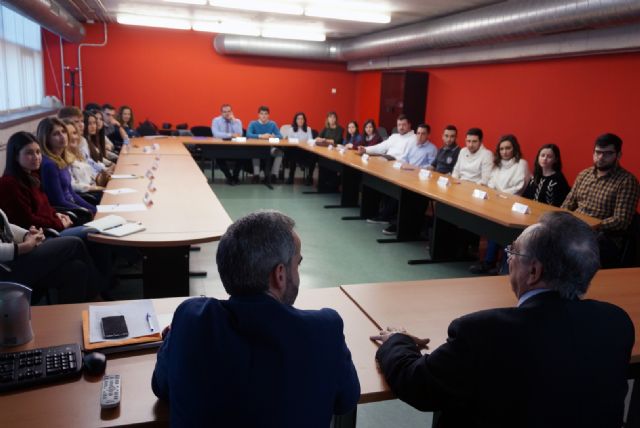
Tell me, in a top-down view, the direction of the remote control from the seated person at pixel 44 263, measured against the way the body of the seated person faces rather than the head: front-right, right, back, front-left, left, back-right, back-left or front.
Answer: right

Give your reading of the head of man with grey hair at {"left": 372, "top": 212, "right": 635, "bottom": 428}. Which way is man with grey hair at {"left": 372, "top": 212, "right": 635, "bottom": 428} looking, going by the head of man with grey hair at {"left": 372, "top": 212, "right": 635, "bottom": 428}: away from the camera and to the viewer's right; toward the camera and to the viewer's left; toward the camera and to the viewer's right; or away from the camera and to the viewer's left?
away from the camera and to the viewer's left

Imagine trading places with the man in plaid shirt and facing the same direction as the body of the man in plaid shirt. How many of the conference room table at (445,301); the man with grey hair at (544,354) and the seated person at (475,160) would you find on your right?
1

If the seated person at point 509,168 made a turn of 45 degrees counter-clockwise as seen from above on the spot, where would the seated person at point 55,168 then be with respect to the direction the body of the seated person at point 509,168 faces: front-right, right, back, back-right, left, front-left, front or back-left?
front-right

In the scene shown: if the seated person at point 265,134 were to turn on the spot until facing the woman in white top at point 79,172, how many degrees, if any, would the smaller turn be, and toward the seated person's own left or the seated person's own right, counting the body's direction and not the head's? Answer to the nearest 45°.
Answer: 0° — they already face them

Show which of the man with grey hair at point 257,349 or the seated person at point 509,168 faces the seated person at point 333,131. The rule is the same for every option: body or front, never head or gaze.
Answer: the man with grey hair

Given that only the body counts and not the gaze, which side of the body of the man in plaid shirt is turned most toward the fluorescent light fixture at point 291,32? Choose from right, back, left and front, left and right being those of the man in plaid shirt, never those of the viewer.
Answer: right

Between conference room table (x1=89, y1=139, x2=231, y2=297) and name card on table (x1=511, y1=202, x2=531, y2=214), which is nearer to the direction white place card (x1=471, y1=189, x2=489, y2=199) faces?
the conference room table

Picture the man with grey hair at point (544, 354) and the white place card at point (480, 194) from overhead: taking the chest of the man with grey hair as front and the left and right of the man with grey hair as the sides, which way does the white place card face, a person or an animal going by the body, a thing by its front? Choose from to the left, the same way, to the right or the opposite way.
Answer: to the left

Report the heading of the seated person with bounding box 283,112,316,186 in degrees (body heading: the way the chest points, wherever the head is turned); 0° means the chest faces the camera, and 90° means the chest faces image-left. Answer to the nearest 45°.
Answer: approximately 0°

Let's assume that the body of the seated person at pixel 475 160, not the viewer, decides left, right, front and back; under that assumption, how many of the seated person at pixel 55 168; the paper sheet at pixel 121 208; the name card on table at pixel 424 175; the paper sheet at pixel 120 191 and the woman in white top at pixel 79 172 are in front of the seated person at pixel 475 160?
5

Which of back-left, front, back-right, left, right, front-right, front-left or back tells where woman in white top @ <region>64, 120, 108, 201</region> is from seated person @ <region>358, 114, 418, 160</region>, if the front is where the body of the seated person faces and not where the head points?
front

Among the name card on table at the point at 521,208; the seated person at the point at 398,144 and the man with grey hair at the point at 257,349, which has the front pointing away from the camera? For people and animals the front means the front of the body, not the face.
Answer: the man with grey hair

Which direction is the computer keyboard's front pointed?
toward the camera

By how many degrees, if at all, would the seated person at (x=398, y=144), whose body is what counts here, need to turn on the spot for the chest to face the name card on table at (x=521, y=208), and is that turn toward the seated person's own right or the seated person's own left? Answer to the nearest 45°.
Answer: approximately 45° to the seated person's own left

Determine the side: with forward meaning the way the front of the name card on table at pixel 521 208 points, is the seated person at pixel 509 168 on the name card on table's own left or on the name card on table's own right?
on the name card on table's own right

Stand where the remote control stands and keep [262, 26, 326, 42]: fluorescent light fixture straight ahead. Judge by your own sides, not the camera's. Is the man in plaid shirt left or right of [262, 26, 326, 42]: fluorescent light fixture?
right

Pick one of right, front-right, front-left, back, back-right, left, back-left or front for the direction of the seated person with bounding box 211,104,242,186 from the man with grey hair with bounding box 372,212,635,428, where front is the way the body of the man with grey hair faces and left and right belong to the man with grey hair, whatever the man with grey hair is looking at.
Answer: front
